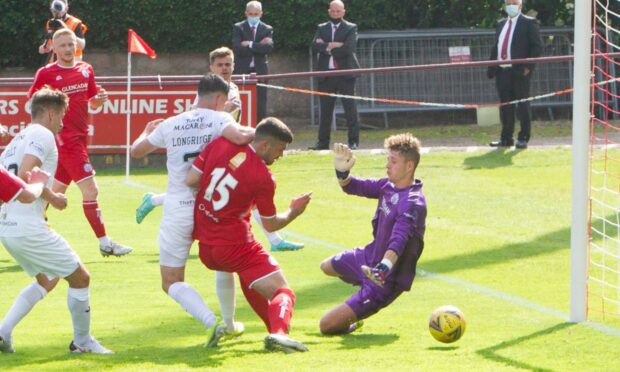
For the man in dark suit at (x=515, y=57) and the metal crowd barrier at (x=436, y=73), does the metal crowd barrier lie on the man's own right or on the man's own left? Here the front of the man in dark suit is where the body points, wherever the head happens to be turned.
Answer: on the man's own right

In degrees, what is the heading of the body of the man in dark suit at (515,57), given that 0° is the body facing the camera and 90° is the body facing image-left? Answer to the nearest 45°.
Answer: approximately 45°

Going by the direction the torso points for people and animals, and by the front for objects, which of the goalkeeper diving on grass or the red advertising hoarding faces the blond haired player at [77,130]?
the red advertising hoarding

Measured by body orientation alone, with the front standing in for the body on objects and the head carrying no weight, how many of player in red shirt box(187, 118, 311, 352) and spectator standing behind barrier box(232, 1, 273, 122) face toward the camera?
1

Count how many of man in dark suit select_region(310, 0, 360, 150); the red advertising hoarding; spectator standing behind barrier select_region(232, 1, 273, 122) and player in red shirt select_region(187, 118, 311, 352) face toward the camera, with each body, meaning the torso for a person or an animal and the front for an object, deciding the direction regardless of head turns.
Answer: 3

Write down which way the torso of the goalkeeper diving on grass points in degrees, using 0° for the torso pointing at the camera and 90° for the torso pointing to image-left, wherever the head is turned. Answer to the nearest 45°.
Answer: approximately 45°

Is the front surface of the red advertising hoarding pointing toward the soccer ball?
yes

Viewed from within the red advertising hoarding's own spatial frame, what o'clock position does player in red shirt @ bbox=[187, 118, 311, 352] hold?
The player in red shirt is roughly at 12 o'clock from the red advertising hoarding.

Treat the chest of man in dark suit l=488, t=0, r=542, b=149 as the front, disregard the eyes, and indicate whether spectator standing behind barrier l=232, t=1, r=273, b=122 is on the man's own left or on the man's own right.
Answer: on the man's own right

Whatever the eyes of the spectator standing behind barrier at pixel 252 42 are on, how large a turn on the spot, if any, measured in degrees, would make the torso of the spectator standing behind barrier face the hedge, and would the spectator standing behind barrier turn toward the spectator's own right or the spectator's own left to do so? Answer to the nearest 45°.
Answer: approximately 180°
